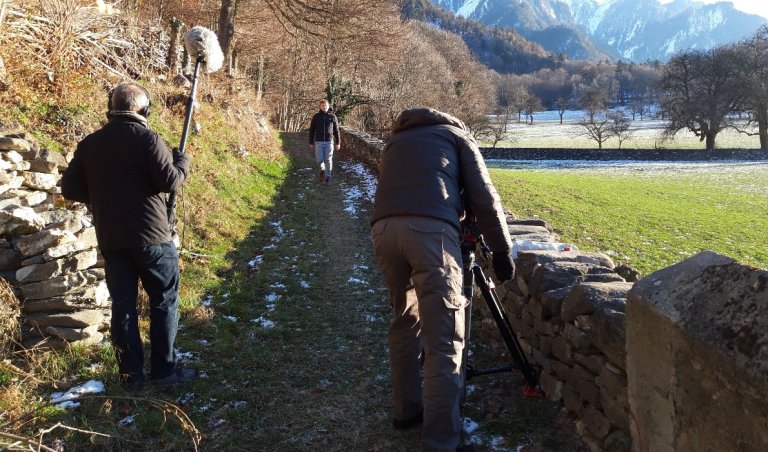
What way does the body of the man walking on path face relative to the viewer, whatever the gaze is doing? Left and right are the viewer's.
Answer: facing the viewer

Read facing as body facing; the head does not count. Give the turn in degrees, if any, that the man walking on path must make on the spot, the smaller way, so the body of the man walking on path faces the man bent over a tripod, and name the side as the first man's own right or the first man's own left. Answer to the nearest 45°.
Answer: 0° — they already face them

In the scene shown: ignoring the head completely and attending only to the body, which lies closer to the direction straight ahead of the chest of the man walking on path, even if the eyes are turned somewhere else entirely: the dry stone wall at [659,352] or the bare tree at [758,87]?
the dry stone wall

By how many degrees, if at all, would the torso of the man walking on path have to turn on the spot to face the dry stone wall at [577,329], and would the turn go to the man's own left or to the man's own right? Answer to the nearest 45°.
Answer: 0° — they already face it

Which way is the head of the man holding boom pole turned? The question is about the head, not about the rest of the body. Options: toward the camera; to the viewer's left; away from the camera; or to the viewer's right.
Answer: away from the camera

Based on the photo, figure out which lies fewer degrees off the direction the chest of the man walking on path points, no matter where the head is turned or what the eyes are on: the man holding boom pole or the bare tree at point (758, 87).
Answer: the man holding boom pole

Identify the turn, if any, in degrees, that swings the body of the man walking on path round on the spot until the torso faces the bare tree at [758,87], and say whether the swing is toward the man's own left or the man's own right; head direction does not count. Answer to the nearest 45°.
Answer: approximately 135° to the man's own left

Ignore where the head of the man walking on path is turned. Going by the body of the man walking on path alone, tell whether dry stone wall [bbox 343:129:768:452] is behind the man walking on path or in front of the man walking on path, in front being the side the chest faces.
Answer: in front

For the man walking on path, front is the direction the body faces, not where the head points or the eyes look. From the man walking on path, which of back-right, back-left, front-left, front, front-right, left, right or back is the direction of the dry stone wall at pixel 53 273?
front

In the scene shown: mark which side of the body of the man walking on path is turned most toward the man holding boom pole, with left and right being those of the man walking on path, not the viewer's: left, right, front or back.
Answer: front
